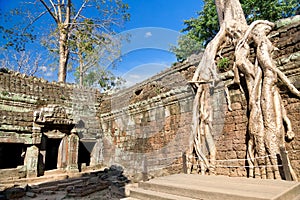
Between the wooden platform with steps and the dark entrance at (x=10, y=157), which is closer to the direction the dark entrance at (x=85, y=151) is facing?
the wooden platform with steps

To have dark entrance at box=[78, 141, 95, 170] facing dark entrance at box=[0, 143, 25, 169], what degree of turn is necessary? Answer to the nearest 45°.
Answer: approximately 135° to its right

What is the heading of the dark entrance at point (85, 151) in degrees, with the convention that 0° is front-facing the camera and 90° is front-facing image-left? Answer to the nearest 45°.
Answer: approximately 315°

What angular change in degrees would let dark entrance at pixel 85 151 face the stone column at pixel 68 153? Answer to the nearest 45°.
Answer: approximately 90° to its right

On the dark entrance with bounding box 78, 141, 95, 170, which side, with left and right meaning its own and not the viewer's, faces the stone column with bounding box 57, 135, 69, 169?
right

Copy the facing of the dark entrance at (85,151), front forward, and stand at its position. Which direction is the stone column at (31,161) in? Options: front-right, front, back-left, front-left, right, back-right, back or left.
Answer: right

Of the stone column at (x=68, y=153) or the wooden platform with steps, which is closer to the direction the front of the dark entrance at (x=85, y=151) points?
the wooden platform with steps
